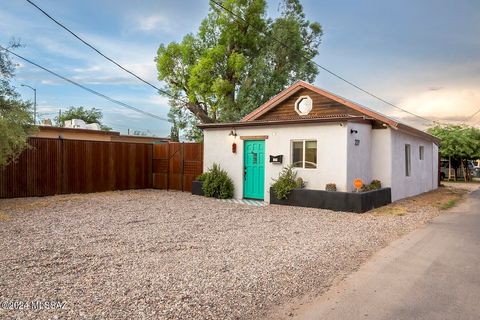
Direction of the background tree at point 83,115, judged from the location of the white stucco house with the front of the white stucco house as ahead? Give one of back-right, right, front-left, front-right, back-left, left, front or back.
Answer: right

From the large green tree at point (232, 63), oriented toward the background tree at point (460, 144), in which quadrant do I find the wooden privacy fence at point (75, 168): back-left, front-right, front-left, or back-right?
back-right

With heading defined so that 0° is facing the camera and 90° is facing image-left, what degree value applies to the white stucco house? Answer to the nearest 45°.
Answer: approximately 45°

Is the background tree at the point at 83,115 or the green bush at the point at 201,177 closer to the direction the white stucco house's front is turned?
the green bush

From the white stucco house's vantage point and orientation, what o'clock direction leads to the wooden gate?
The wooden gate is roughly at 2 o'clock from the white stucco house.

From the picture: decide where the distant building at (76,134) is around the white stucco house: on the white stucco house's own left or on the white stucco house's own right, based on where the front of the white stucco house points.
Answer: on the white stucco house's own right

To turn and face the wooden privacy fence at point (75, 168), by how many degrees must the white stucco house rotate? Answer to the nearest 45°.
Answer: approximately 45° to its right
